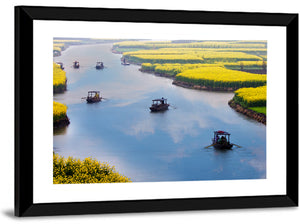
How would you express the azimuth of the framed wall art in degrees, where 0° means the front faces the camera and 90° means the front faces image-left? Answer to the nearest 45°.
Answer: approximately 315°
